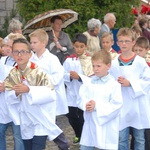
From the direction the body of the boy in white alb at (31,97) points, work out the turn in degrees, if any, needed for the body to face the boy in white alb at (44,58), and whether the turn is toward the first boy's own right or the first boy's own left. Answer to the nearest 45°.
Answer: approximately 135° to the first boy's own right

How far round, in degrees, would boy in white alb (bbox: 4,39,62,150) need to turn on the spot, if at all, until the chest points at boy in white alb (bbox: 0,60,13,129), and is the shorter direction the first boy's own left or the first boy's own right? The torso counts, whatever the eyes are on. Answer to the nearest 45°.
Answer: approximately 90° to the first boy's own right

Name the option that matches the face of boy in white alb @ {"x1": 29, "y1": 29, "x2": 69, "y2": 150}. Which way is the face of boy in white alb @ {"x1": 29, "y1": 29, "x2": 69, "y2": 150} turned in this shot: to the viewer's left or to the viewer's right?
to the viewer's left

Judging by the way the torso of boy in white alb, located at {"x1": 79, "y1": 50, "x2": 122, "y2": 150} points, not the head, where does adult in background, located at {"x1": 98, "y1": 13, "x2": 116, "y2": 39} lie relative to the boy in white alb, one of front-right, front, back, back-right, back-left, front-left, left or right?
back-right

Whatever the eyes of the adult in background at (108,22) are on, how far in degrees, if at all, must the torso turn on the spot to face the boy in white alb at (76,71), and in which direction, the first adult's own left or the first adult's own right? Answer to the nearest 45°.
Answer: approximately 90° to the first adult's own right

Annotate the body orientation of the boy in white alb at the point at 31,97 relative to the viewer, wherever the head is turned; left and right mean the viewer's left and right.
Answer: facing the viewer and to the left of the viewer

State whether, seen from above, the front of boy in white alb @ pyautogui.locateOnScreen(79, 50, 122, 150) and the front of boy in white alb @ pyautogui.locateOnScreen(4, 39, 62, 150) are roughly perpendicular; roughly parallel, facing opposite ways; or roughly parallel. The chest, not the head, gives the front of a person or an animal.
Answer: roughly parallel
